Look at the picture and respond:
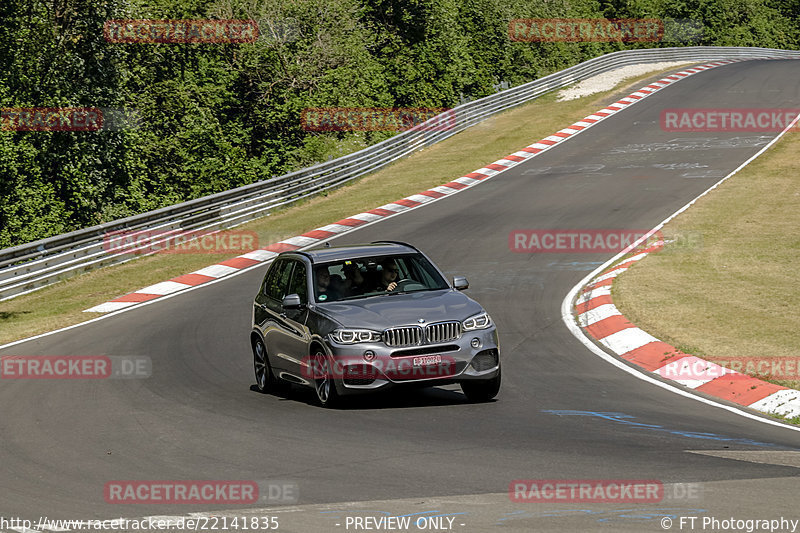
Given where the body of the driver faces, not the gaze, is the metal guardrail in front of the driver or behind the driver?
behind

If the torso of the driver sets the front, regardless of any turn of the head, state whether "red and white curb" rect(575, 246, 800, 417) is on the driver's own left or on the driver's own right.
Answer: on the driver's own left

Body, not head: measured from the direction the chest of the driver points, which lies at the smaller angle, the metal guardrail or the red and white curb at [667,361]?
the red and white curb

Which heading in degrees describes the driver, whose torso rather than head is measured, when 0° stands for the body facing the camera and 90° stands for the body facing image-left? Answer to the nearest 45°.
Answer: approximately 315°
